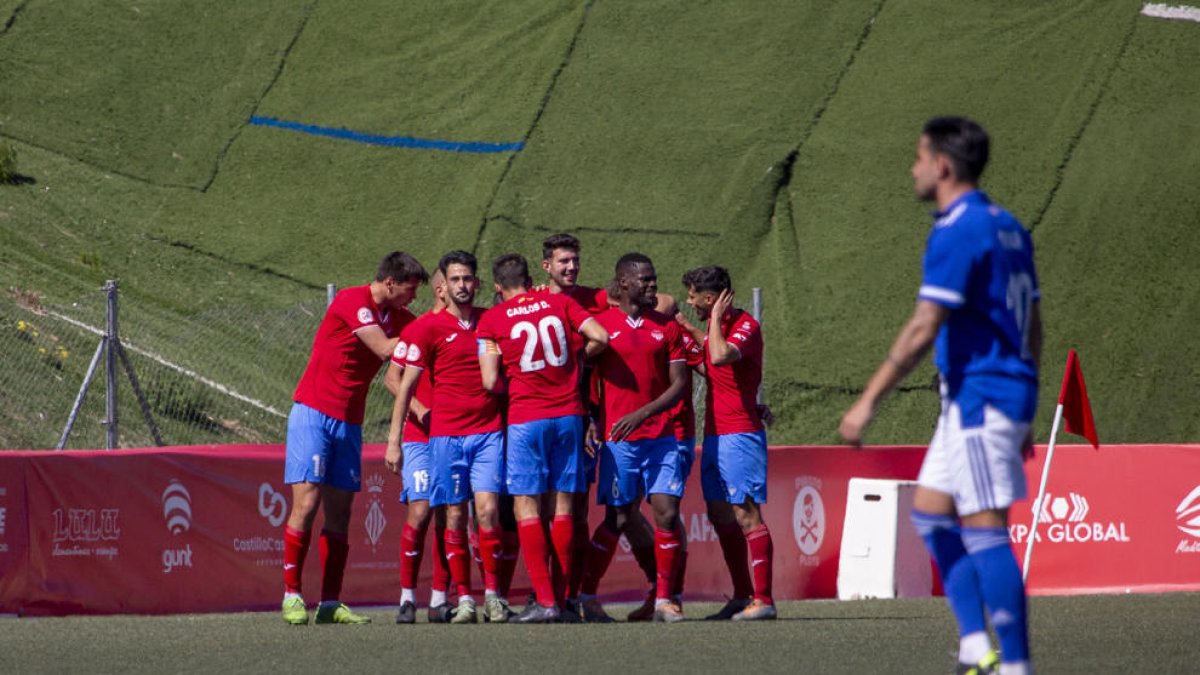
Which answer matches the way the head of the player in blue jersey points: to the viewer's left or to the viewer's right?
to the viewer's left

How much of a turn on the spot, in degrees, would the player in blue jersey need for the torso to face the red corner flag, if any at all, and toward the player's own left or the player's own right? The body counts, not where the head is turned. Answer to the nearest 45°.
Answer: approximately 45° to the player's own right

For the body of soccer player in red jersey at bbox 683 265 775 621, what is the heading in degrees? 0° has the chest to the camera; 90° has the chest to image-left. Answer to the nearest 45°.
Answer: approximately 90°

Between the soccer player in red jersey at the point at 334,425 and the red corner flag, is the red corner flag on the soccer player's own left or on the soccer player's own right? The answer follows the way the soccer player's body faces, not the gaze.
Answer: on the soccer player's own left

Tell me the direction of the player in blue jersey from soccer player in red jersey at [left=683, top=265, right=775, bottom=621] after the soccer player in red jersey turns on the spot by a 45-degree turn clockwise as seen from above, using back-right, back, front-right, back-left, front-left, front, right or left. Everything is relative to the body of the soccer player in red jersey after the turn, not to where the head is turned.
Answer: back-left

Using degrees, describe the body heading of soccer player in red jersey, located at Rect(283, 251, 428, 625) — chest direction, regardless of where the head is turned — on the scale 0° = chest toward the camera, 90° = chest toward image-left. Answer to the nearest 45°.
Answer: approximately 315°

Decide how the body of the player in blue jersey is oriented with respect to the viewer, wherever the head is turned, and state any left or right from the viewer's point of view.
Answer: facing away from the viewer and to the left of the viewer

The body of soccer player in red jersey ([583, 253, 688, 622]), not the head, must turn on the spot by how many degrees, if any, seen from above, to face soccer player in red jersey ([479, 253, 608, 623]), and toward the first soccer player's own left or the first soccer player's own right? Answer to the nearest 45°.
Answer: approximately 45° to the first soccer player's own right
